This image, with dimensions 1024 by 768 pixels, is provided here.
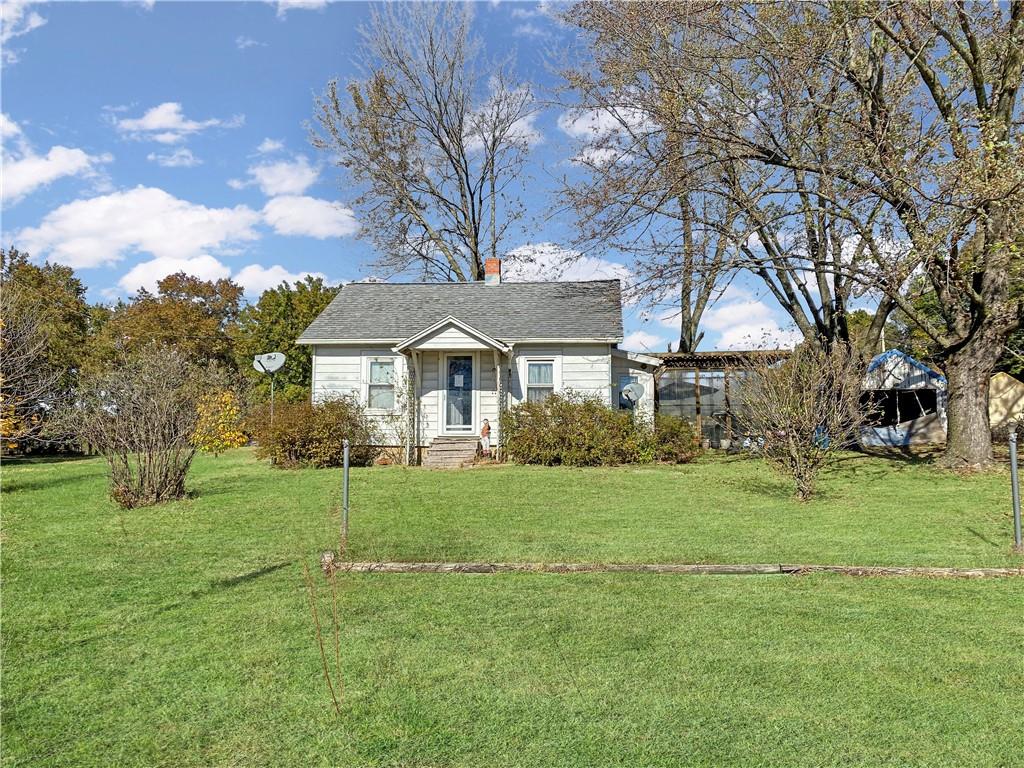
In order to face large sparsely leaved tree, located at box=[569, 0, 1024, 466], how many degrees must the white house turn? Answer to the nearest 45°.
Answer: approximately 45° to its left

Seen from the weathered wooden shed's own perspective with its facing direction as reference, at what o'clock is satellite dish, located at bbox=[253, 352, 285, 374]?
The satellite dish is roughly at 2 o'clock from the weathered wooden shed.

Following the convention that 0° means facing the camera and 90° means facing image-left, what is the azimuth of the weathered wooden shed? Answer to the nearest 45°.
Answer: approximately 0°

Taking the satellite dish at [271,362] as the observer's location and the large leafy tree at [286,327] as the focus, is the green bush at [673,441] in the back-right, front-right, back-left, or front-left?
back-right

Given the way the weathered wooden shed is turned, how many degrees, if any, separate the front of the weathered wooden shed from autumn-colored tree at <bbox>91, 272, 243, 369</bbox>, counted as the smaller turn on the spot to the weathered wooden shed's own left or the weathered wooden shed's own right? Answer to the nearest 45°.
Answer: approximately 90° to the weathered wooden shed's own right

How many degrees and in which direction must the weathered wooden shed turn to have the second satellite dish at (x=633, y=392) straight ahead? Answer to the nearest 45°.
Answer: approximately 45° to its right

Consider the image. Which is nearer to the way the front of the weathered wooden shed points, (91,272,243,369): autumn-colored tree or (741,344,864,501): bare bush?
the bare bush

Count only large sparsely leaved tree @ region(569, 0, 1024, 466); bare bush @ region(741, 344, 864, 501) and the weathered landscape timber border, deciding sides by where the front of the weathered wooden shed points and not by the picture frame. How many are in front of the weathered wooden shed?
3

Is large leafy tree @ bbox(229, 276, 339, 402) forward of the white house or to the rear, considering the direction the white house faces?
to the rear

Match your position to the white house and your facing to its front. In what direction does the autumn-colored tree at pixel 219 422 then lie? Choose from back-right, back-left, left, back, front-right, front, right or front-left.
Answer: front-right
